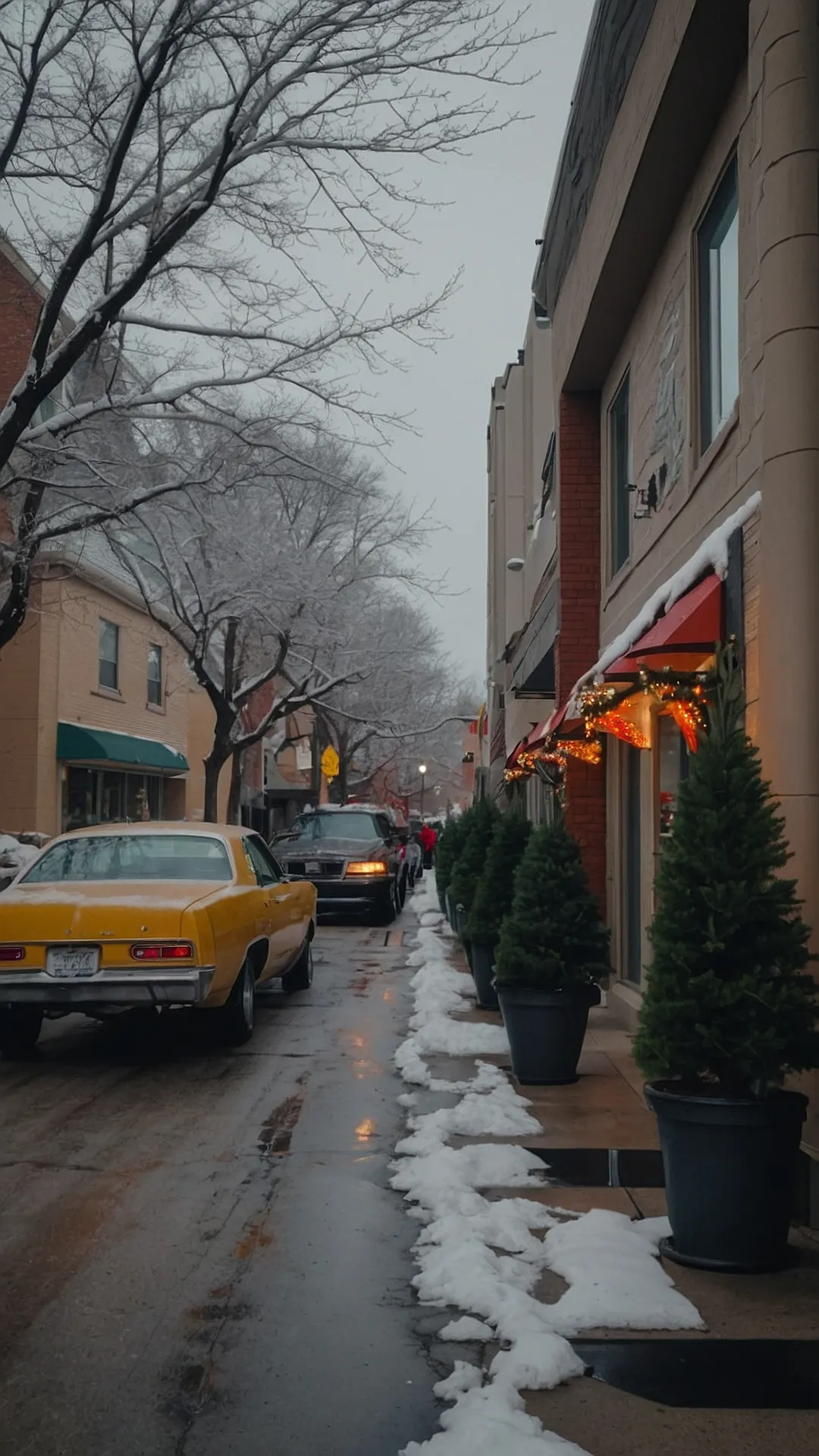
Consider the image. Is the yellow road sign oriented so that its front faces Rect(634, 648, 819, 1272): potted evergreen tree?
yes

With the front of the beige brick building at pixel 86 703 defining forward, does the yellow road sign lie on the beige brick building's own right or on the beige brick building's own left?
on the beige brick building's own left

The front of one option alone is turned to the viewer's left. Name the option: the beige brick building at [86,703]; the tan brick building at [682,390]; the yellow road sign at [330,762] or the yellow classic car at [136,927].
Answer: the tan brick building

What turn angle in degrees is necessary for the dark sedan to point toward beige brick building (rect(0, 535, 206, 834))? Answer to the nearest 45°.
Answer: approximately 90° to its right

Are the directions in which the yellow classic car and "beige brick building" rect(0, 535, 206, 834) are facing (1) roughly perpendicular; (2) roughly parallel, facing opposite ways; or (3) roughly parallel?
roughly perpendicular

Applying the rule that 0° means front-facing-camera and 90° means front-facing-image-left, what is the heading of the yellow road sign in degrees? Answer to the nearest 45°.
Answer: approximately 0°

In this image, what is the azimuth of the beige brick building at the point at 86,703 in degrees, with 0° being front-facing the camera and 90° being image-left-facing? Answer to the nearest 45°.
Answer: approximately 315°

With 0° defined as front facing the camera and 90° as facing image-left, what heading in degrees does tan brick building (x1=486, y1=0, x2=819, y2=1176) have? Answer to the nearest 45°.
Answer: approximately 90°

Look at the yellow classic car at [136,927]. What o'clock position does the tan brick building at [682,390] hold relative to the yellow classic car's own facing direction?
The tan brick building is roughly at 2 o'clock from the yellow classic car.

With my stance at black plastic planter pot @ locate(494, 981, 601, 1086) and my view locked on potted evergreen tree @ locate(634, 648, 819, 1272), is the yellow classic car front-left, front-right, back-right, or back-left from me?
back-right

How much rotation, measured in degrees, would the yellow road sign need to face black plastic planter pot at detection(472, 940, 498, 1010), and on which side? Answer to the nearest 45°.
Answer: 0° — it already faces it

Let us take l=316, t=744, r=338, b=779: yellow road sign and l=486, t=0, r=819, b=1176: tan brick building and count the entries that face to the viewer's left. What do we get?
1

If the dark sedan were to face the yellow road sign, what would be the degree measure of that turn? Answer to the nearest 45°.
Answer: approximately 135° to its right

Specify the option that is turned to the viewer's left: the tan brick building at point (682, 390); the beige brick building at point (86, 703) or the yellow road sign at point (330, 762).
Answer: the tan brick building
